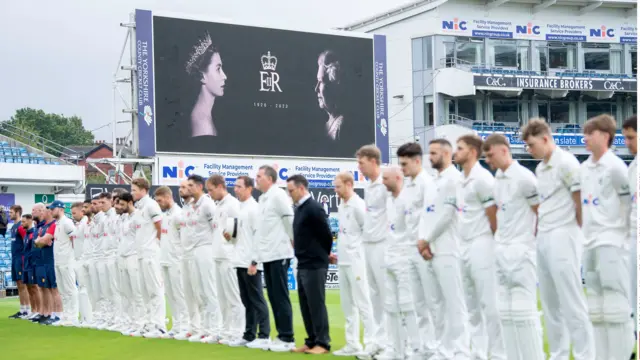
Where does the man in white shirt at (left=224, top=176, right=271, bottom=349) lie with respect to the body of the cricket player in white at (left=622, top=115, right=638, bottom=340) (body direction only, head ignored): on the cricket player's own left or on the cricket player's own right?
on the cricket player's own right

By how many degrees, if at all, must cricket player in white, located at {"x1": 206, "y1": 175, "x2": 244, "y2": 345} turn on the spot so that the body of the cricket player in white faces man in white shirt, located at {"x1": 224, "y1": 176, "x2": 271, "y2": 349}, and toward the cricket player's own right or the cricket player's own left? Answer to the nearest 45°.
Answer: approximately 90° to the cricket player's own left

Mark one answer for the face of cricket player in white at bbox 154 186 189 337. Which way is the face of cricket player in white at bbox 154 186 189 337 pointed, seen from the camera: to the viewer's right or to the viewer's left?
to the viewer's left

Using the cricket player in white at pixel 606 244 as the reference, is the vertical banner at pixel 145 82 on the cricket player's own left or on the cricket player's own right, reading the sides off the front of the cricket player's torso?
on the cricket player's own right

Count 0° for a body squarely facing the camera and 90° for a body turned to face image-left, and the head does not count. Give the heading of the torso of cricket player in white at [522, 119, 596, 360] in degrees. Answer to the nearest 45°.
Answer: approximately 45°

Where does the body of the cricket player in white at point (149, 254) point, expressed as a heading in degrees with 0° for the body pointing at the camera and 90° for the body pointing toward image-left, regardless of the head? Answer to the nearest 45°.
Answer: approximately 45°

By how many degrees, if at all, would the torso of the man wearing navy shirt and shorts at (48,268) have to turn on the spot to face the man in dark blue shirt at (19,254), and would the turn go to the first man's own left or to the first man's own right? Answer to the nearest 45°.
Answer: approximately 135° to the first man's own right

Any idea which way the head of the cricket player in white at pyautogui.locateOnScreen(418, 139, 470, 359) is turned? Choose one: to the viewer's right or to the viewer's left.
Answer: to the viewer's left
